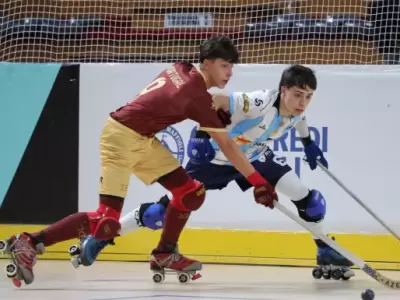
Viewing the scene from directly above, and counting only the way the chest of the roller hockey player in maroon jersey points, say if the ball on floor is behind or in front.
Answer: in front

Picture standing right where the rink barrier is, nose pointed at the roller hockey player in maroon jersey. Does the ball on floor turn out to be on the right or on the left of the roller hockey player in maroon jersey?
left

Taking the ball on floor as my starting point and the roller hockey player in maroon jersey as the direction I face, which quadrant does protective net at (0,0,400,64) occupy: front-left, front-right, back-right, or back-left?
front-right

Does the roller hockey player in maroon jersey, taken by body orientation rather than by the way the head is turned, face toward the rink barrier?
no

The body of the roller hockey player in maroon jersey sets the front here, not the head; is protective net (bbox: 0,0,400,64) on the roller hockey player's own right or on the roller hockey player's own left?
on the roller hockey player's own left

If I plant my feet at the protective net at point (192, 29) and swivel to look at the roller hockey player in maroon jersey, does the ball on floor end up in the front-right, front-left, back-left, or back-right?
front-left

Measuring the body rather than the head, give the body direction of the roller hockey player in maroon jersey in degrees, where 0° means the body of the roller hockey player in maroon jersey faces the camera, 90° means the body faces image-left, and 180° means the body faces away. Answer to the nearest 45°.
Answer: approximately 270°

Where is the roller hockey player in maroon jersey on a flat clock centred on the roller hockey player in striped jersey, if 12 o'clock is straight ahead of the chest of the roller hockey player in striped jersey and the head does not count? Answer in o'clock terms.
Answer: The roller hockey player in maroon jersey is roughly at 3 o'clock from the roller hockey player in striped jersey.

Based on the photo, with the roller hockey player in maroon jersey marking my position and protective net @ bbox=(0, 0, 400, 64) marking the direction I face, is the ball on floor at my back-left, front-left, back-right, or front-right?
back-right
